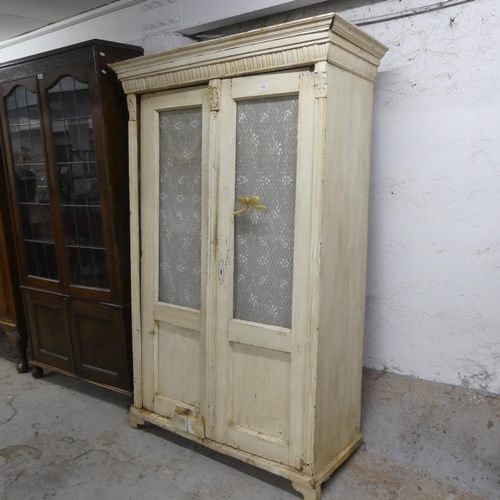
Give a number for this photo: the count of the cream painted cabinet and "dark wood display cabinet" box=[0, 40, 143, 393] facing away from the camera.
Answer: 0

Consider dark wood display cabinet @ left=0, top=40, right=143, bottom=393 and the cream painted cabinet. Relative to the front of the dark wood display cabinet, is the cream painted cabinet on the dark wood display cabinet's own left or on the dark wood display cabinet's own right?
on the dark wood display cabinet's own left

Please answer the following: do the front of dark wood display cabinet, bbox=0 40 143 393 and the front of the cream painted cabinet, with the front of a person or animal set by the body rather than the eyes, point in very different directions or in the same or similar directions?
same or similar directions

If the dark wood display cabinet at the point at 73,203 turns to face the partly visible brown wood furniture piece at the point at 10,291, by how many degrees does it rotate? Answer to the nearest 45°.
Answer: approximately 90° to its right

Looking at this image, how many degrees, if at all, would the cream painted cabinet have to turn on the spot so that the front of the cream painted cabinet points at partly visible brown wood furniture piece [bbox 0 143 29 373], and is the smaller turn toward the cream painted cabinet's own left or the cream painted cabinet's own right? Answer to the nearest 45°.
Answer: approximately 90° to the cream painted cabinet's own right

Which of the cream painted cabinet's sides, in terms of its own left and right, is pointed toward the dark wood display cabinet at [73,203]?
right
